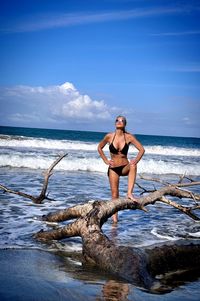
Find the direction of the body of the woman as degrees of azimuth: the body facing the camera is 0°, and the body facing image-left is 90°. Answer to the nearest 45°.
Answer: approximately 0°
